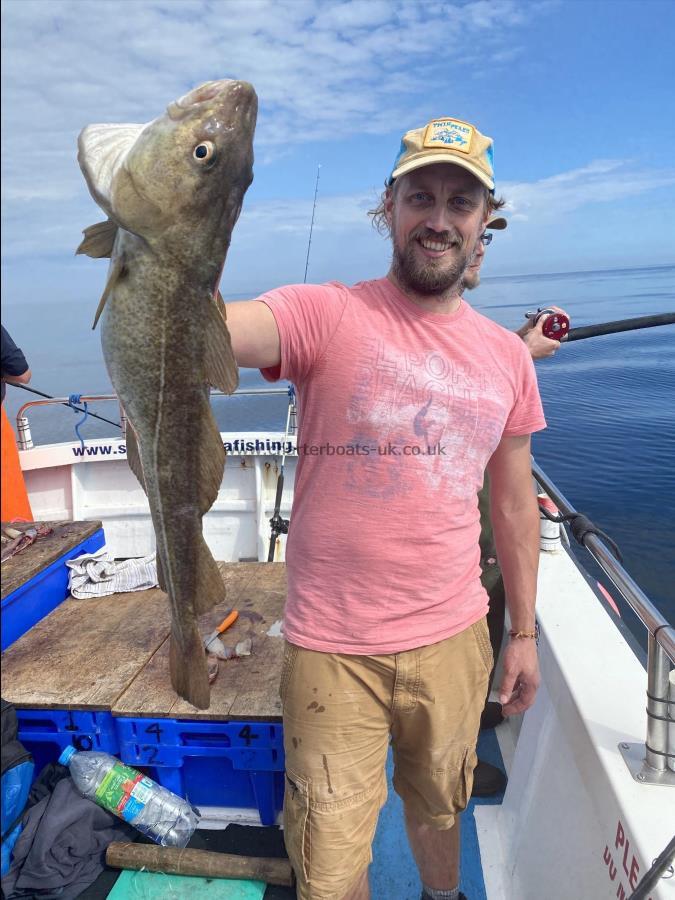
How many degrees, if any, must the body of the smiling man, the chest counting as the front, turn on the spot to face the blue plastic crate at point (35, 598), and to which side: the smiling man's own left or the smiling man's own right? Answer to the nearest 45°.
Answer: approximately 135° to the smiling man's own right

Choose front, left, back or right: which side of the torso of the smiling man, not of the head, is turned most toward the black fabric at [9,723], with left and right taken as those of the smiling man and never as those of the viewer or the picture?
right

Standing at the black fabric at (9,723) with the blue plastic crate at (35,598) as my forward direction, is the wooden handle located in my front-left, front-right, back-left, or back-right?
back-right

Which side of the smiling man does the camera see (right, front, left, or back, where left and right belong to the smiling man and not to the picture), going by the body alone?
front

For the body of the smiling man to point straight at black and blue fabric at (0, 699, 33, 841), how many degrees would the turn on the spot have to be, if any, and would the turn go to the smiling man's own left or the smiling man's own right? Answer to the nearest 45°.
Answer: approximately 90° to the smiling man's own right
